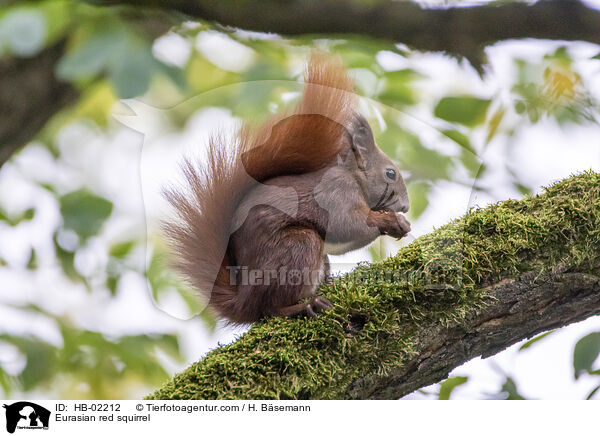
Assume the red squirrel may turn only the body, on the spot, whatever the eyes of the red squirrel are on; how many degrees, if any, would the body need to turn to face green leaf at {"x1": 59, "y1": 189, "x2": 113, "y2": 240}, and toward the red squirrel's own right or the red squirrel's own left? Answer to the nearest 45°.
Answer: approximately 135° to the red squirrel's own left

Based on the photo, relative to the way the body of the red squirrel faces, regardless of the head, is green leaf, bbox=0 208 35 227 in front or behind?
behind

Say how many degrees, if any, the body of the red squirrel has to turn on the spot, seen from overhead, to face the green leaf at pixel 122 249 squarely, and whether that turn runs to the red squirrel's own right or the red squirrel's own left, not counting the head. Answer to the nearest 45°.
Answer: approximately 135° to the red squirrel's own left

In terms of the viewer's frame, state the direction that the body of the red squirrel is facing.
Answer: to the viewer's right

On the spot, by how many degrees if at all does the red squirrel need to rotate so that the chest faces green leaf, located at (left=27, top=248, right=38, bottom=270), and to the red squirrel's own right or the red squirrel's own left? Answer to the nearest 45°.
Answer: approximately 135° to the red squirrel's own left
